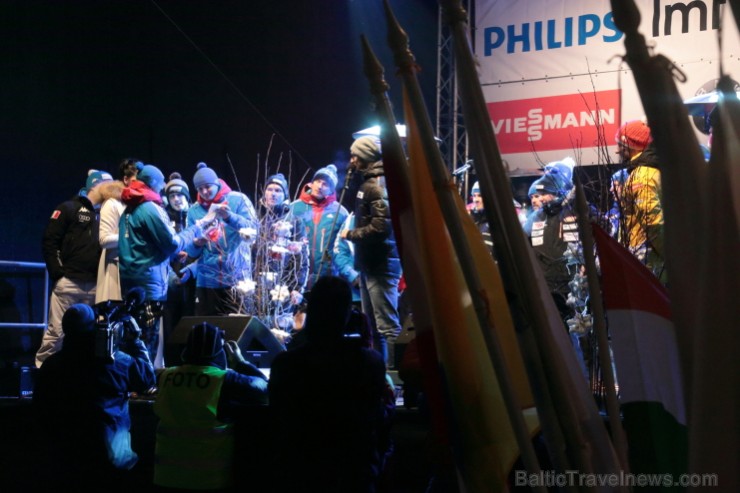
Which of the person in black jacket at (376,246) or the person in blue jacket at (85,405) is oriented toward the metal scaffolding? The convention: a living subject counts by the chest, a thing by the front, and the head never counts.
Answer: the person in blue jacket

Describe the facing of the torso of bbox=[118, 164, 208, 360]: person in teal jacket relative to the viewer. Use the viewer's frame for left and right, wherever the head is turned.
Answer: facing away from the viewer and to the right of the viewer

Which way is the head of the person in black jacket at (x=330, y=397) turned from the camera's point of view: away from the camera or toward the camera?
away from the camera

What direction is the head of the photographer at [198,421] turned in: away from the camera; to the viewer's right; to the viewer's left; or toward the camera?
away from the camera

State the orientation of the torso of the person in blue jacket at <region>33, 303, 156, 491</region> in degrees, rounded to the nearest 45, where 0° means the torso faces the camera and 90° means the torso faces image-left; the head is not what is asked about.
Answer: approximately 225°

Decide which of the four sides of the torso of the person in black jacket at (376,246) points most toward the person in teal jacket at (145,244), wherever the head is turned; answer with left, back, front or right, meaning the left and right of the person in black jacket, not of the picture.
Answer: front

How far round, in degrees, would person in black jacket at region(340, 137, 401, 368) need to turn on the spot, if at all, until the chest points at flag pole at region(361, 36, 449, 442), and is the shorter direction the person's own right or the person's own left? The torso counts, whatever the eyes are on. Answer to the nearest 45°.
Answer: approximately 90° to the person's own left

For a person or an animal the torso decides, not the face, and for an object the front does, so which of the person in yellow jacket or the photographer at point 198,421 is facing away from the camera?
the photographer

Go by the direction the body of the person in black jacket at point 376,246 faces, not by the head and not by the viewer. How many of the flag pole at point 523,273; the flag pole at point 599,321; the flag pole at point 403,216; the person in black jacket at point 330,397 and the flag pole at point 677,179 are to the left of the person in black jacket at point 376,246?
5

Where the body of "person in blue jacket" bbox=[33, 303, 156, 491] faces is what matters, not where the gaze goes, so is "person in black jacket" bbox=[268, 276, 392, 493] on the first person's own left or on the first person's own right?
on the first person's own right

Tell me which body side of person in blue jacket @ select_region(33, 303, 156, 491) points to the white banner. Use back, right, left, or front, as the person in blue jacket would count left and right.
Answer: front

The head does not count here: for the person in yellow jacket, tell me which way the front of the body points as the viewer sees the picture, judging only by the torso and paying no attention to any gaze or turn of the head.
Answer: to the viewer's left

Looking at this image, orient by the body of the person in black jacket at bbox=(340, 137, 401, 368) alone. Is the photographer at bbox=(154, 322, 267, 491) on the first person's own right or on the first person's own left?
on the first person's own left

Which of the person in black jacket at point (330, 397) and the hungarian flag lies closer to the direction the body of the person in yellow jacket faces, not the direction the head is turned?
the person in black jacket

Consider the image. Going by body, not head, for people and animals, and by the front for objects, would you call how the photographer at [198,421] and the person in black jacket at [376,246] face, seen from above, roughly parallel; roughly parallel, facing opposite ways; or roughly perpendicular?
roughly perpendicular

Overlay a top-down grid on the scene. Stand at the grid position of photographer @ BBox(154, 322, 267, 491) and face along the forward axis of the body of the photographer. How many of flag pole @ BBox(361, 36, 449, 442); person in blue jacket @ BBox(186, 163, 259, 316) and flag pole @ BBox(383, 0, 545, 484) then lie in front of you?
1

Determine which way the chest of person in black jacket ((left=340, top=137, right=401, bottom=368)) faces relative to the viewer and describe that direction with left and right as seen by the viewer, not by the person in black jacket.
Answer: facing to the left of the viewer
